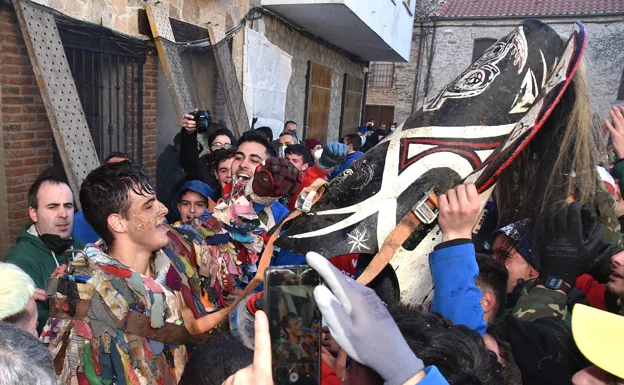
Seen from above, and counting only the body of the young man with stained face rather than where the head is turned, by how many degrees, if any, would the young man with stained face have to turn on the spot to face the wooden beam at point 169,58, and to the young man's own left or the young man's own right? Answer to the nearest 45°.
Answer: approximately 135° to the young man's own left

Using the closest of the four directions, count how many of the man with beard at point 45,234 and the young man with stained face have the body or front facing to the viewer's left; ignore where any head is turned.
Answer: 0

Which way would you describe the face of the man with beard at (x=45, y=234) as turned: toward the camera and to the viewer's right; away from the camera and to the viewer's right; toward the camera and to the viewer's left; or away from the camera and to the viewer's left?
toward the camera and to the viewer's right

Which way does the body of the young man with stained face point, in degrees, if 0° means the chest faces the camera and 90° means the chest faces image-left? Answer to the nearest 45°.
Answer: approximately 315°

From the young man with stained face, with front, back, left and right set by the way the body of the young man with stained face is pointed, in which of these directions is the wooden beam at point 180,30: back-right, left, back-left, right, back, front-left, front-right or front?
back-left

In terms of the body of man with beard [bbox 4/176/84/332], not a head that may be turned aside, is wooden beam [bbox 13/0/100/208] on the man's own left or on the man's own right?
on the man's own left

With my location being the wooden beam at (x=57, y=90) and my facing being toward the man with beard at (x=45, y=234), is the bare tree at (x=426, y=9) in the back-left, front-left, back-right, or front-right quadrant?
back-left
